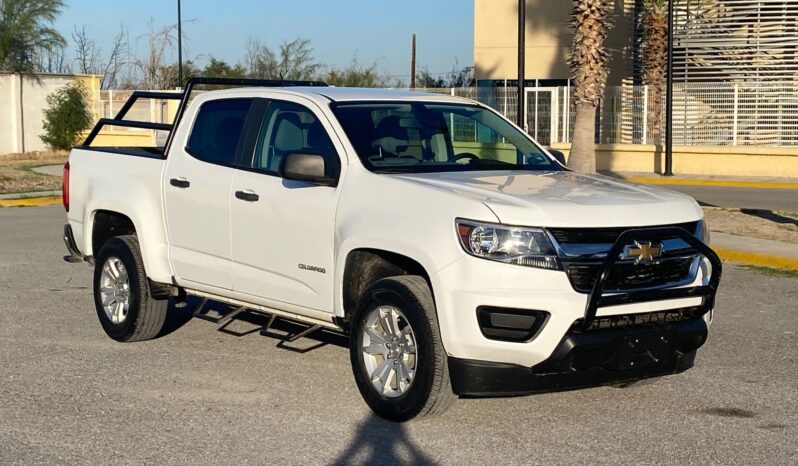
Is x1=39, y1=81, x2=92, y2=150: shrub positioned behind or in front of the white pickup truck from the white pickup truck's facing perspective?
behind

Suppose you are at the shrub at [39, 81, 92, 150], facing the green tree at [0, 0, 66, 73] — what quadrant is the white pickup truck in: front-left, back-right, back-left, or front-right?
back-left

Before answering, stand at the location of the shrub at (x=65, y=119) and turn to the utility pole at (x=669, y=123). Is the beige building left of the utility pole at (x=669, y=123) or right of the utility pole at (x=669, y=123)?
left

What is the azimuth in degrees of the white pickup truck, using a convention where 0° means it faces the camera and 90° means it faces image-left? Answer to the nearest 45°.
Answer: approximately 315°

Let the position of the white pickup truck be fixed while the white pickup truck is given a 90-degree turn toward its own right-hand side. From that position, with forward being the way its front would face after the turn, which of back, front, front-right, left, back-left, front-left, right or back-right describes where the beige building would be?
back-right

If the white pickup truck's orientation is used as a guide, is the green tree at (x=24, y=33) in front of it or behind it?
behind
